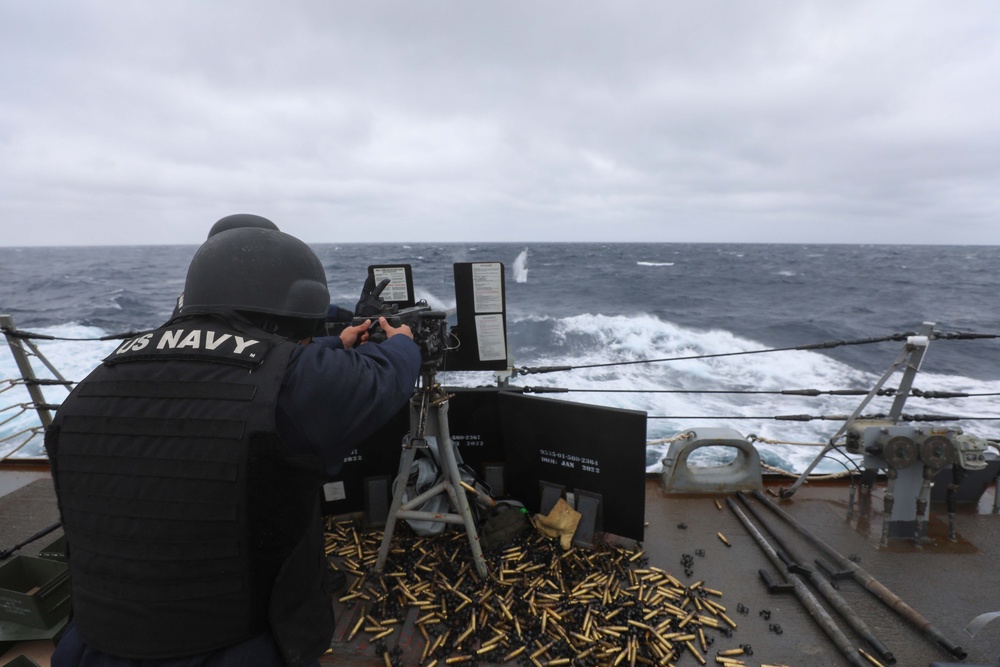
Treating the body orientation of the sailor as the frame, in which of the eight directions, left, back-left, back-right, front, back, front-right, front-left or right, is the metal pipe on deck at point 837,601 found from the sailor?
front-right

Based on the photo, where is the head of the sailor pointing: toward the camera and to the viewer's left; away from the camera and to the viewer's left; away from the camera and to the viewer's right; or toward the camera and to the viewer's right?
away from the camera and to the viewer's right

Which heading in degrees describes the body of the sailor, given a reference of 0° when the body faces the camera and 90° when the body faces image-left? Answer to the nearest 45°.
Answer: approximately 225°

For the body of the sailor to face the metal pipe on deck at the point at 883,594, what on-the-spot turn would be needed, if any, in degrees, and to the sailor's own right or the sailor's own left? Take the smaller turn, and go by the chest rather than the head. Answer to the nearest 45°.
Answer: approximately 45° to the sailor's own right

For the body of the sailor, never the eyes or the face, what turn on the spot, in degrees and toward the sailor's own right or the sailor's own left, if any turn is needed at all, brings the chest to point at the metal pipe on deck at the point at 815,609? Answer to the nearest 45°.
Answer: approximately 45° to the sailor's own right
